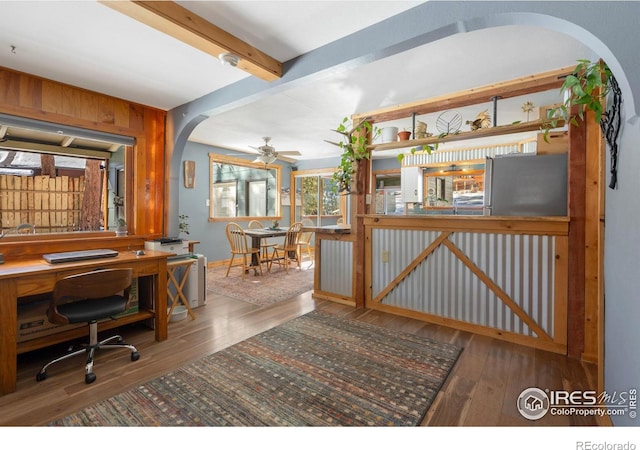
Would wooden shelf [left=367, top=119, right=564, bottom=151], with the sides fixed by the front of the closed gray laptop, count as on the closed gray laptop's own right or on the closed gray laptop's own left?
on the closed gray laptop's own left

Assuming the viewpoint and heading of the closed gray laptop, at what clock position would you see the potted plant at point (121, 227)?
The potted plant is roughly at 7 o'clock from the closed gray laptop.

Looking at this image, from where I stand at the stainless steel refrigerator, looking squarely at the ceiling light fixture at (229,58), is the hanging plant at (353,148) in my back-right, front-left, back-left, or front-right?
front-right

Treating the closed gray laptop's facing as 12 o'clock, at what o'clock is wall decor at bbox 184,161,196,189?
The wall decor is roughly at 7 o'clock from the closed gray laptop.

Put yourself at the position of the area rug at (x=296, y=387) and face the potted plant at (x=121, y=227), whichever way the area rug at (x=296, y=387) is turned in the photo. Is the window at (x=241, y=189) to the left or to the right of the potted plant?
right

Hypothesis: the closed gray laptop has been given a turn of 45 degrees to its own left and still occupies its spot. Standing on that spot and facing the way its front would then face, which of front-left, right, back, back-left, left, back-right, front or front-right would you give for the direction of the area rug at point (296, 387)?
front

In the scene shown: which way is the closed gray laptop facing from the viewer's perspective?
toward the camera

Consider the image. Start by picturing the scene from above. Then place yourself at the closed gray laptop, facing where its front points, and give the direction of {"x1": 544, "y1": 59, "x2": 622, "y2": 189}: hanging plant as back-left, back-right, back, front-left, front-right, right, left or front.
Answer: front-left

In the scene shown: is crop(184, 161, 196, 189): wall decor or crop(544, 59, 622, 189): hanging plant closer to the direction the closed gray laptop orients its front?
the hanging plant

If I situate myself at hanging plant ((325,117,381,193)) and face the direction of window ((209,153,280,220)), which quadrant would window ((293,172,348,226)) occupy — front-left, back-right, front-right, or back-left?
front-right
